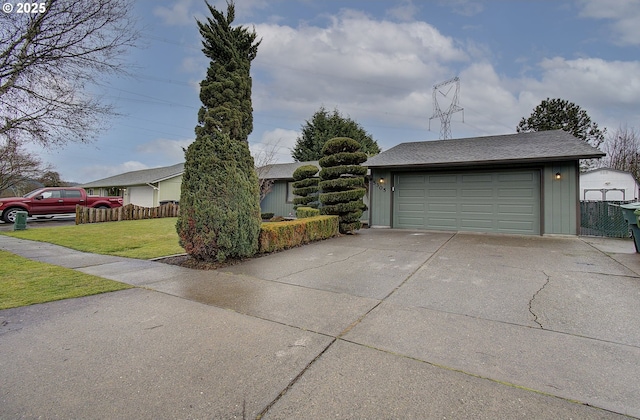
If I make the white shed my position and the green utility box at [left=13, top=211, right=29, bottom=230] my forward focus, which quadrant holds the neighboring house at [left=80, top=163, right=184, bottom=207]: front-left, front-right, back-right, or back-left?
front-right

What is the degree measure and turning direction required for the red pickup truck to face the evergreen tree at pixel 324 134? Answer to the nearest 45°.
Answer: approximately 180°

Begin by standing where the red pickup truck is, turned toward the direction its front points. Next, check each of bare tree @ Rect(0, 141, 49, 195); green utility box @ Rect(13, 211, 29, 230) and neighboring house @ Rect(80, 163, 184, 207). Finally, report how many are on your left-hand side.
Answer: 1

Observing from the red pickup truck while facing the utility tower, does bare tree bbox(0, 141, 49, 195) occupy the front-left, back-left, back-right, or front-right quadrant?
front-left

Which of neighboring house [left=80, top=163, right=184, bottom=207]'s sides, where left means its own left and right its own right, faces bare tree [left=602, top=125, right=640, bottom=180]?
left

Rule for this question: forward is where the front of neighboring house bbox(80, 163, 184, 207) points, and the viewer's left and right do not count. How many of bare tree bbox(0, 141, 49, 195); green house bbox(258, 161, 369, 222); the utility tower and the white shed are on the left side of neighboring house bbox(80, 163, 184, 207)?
3

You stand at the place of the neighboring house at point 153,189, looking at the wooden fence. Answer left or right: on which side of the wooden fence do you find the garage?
left

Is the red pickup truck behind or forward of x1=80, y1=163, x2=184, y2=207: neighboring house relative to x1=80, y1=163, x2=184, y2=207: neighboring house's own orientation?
forward

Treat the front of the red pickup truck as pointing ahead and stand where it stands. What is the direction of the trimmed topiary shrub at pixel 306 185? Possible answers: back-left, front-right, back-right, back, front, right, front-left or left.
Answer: back-left

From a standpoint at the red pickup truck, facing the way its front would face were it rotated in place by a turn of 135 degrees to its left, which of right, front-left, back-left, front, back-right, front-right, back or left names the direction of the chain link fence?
front

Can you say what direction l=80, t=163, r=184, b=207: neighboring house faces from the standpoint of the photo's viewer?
facing the viewer and to the left of the viewer

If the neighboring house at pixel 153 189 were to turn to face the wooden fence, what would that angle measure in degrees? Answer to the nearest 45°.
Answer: approximately 45° to its left

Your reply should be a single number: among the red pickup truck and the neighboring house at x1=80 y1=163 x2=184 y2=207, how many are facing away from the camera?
0

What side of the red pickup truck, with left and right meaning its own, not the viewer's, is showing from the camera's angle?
left

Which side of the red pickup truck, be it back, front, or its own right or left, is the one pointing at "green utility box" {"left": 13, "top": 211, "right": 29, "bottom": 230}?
left

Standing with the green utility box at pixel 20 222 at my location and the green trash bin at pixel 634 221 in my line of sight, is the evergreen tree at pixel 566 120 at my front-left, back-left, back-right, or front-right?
front-left
